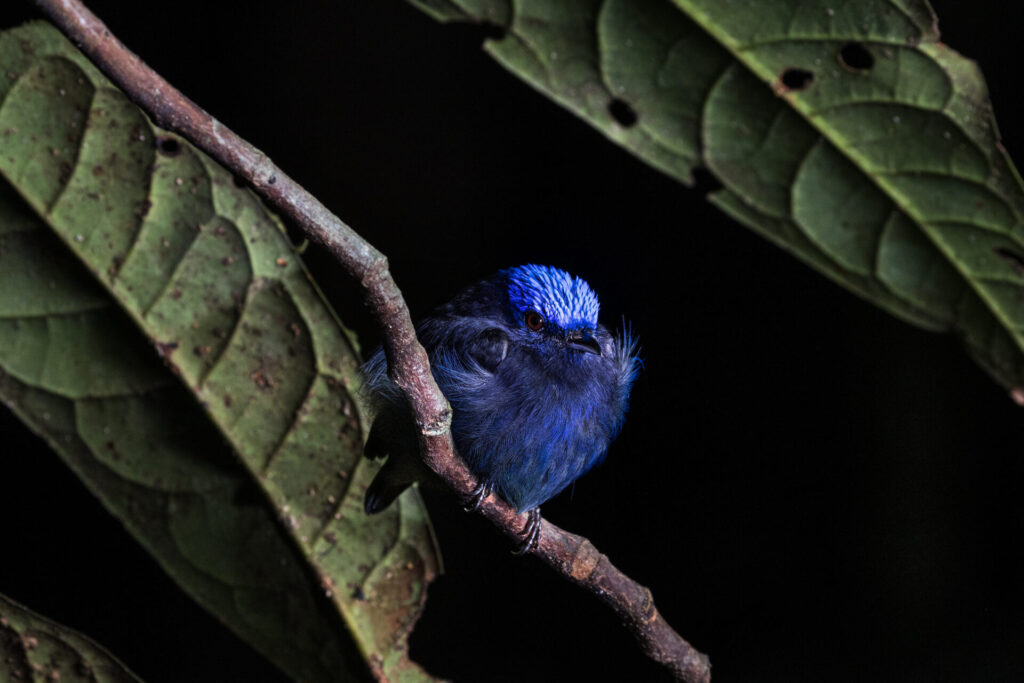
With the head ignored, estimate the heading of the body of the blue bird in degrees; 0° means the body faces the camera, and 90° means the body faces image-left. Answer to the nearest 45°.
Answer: approximately 315°
